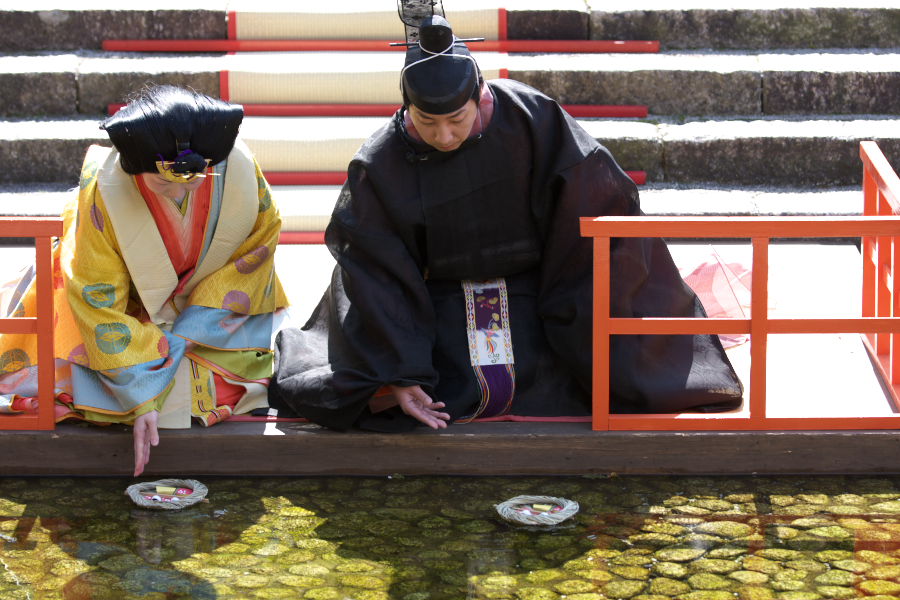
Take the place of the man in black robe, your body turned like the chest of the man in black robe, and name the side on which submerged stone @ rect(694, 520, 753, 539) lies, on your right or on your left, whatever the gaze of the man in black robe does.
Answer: on your left

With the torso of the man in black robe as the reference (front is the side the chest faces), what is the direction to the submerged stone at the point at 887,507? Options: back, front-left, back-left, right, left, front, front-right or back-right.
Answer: left

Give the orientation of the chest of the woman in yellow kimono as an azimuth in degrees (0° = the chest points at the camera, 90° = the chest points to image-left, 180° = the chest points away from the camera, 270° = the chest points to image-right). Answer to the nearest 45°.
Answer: approximately 0°

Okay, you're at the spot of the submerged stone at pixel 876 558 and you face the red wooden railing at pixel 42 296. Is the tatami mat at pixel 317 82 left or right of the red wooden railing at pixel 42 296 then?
right

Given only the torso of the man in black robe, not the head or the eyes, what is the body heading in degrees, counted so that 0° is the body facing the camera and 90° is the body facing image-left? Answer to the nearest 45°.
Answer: approximately 0°

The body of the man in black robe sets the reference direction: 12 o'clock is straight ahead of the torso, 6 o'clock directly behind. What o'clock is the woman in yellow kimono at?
The woman in yellow kimono is roughly at 3 o'clock from the man in black robe.

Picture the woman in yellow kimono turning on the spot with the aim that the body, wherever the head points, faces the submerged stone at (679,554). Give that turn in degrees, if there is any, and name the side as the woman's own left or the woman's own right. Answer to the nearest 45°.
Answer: approximately 45° to the woman's own left

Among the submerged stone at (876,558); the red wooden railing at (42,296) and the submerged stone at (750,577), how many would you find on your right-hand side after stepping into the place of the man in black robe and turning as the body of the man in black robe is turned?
1

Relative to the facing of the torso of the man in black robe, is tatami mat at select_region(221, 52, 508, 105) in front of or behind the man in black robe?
behind

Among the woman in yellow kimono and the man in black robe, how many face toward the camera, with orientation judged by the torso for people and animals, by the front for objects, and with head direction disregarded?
2
